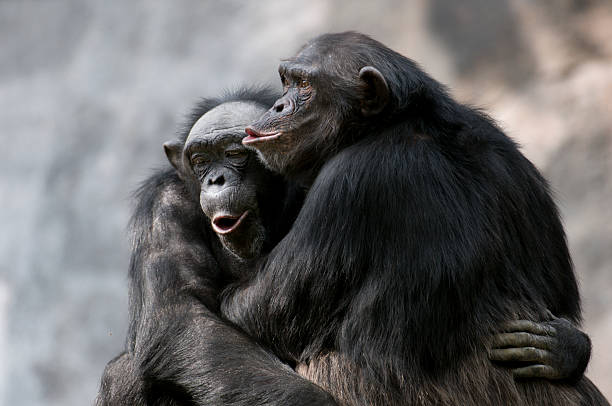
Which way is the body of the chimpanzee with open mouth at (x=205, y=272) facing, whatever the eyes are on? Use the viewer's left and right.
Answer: facing the viewer and to the right of the viewer

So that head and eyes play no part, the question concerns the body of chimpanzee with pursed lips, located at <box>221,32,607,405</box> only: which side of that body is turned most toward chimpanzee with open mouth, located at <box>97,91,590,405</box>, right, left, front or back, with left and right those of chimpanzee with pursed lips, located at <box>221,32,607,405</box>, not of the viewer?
front

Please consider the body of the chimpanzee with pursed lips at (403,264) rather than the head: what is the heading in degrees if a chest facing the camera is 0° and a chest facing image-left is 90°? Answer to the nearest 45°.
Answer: approximately 90°

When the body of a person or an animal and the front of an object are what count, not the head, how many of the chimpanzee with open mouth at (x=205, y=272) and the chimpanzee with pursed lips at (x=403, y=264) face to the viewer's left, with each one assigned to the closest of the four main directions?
1
